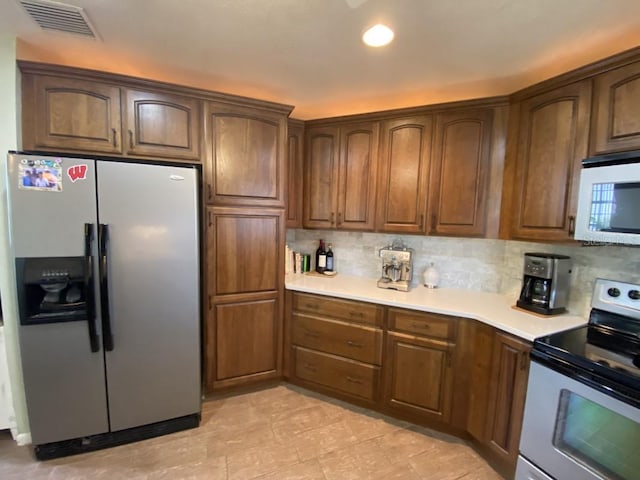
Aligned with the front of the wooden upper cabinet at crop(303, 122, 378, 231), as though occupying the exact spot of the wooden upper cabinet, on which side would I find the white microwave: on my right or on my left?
on my left

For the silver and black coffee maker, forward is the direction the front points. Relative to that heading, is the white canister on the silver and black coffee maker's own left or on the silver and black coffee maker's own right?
on the silver and black coffee maker's own right

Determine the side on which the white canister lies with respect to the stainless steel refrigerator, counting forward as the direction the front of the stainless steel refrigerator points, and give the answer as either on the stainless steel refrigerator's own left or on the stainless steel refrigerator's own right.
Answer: on the stainless steel refrigerator's own left

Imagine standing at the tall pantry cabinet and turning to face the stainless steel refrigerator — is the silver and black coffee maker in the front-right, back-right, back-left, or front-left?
back-left

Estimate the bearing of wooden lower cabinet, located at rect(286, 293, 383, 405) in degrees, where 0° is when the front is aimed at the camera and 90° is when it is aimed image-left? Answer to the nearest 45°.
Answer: approximately 45°

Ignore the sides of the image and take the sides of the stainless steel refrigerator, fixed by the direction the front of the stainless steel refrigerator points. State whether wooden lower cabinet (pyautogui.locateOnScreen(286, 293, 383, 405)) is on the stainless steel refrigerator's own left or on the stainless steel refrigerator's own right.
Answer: on the stainless steel refrigerator's own left

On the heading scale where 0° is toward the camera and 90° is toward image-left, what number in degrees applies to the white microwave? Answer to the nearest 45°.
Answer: approximately 45°
